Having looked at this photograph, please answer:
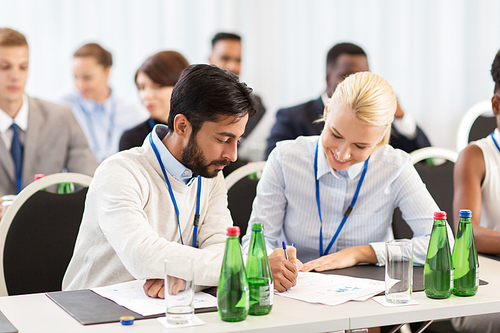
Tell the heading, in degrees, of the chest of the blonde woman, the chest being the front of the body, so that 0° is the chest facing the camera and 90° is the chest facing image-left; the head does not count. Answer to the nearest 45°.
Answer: approximately 0°

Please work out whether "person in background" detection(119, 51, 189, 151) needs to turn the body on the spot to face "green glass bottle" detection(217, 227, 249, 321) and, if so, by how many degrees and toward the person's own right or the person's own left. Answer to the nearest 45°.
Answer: approximately 45° to the person's own left

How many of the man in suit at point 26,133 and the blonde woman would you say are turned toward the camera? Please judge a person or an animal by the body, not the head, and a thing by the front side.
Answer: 2

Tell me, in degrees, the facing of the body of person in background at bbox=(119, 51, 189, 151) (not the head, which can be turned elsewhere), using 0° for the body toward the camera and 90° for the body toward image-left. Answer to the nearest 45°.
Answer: approximately 45°

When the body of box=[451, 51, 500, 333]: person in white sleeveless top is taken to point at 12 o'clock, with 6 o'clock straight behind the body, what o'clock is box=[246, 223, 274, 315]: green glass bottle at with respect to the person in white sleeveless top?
The green glass bottle is roughly at 2 o'clock from the person in white sleeveless top.

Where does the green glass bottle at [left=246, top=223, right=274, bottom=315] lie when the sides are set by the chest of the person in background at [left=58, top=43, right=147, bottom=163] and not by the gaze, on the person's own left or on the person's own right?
on the person's own left

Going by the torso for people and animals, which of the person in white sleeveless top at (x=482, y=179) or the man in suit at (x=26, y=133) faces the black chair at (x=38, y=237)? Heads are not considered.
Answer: the man in suit

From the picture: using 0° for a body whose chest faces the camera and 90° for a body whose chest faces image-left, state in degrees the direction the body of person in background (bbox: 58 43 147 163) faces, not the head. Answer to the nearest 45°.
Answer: approximately 45°

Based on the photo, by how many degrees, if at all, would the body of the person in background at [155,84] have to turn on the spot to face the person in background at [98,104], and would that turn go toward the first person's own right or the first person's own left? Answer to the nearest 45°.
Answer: approximately 135° to the first person's own right

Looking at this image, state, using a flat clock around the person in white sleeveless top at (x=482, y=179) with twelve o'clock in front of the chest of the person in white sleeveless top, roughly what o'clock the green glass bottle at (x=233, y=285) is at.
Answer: The green glass bottle is roughly at 2 o'clock from the person in white sleeveless top.
